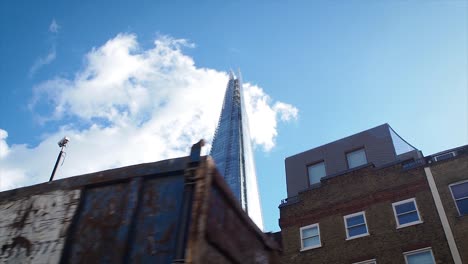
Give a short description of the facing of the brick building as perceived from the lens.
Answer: facing the viewer and to the left of the viewer
